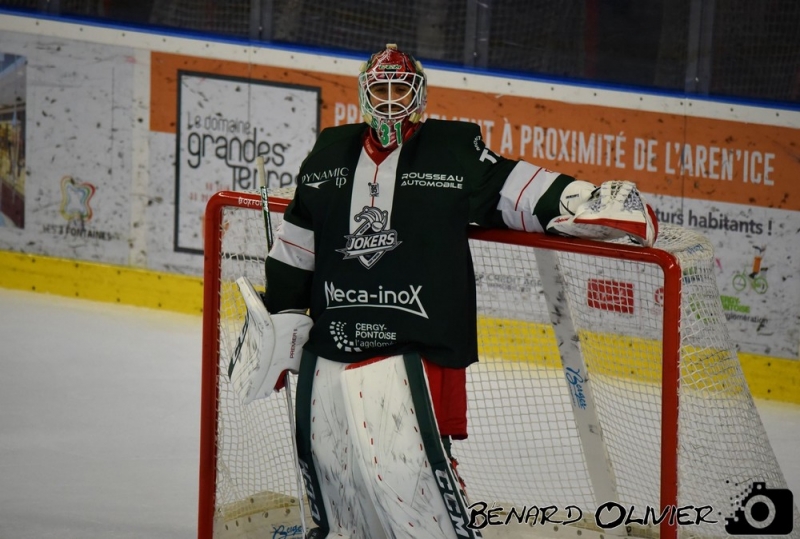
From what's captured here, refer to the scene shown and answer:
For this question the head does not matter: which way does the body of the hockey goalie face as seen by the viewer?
toward the camera

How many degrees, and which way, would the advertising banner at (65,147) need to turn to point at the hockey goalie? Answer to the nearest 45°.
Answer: approximately 45° to its left

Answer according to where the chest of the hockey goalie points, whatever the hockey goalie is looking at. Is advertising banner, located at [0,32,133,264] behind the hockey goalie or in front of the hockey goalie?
behind

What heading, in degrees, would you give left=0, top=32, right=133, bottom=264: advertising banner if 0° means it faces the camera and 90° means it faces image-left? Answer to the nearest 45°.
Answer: approximately 45°

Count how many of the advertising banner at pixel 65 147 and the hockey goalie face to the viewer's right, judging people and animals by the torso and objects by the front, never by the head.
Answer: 0
